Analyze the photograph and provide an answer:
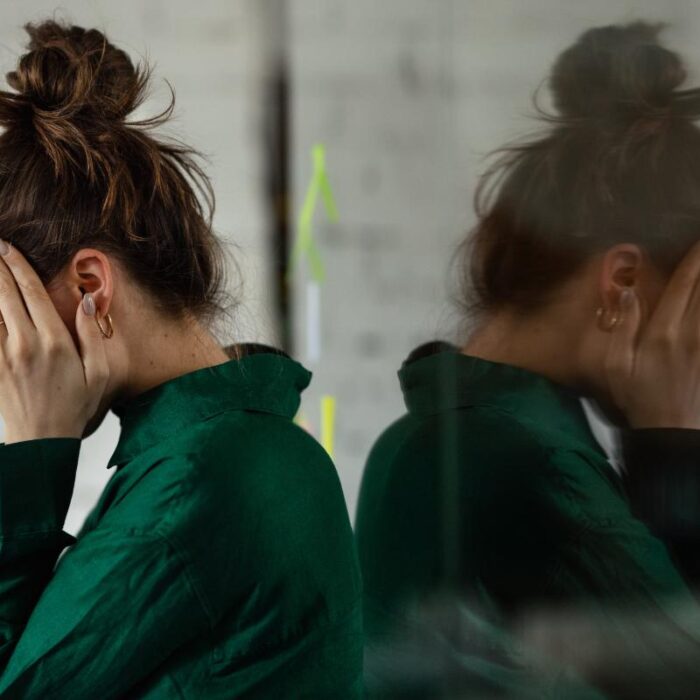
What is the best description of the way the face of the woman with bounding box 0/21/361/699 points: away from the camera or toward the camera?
away from the camera

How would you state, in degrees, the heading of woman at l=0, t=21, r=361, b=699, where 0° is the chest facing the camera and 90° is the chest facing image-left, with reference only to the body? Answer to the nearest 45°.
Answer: approximately 90°
